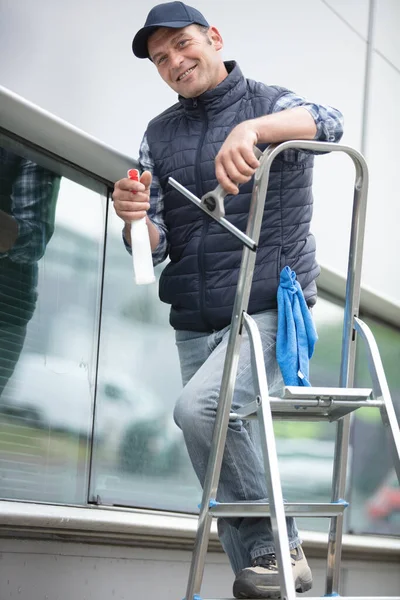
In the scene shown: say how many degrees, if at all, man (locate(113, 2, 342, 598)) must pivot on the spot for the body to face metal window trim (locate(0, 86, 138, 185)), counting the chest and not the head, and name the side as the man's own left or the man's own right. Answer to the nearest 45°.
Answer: approximately 90° to the man's own right

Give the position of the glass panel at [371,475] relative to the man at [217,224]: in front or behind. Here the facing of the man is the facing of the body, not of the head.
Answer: behind

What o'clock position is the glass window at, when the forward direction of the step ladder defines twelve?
The glass window is roughly at 12 o'clock from the step ladder.

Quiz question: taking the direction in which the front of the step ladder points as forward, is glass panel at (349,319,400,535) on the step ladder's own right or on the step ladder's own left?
on the step ladder's own right

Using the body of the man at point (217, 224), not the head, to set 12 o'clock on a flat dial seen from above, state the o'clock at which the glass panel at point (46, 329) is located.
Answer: The glass panel is roughly at 3 o'clock from the man.

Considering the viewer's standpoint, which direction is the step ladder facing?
facing away from the viewer and to the left of the viewer
